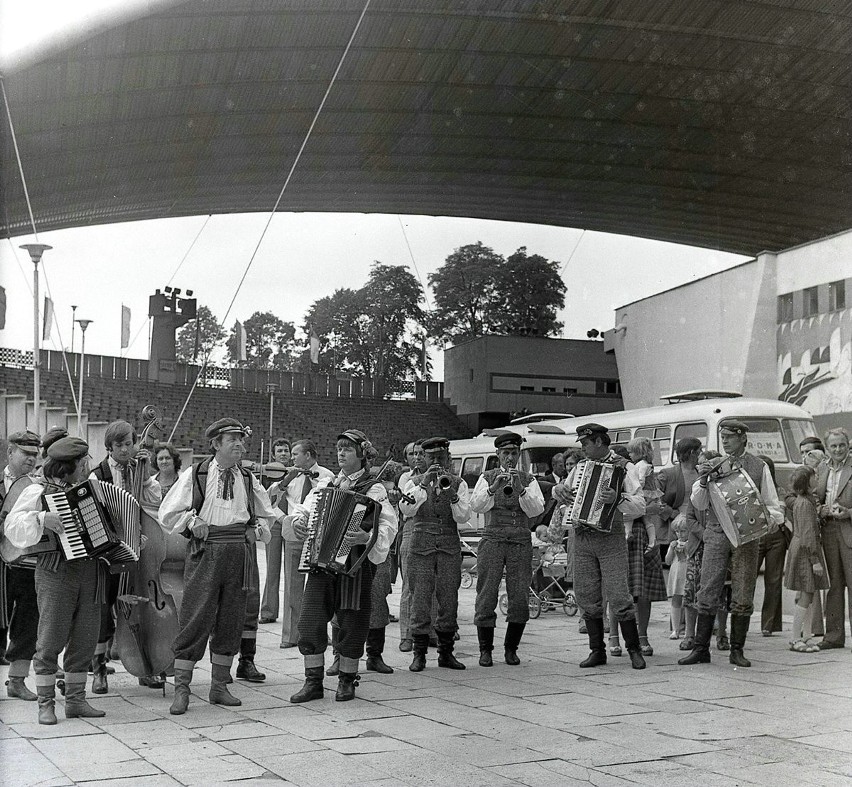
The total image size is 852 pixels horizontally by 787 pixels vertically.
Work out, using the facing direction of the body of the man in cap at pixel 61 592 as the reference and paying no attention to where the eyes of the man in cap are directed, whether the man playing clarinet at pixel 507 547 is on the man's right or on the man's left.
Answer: on the man's left

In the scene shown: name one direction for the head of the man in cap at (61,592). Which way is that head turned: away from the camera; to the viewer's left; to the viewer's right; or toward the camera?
to the viewer's right

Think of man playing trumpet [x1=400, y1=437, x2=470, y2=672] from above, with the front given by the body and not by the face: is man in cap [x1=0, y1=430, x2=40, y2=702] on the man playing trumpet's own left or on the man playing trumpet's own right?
on the man playing trumpet's own right

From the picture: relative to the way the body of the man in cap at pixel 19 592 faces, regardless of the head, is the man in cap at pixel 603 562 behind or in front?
in front

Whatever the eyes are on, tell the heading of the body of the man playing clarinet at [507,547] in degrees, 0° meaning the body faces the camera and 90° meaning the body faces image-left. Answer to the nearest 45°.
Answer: approximately 0°

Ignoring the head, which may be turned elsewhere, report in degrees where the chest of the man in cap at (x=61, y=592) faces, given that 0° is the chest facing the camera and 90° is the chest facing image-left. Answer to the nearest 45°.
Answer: approximately 315°

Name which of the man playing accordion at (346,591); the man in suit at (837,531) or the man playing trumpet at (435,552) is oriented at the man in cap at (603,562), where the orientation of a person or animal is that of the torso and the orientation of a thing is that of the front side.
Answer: the man in suit

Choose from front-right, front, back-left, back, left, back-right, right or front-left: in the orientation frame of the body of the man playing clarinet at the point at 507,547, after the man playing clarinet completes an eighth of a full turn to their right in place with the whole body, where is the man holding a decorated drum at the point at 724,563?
back-left

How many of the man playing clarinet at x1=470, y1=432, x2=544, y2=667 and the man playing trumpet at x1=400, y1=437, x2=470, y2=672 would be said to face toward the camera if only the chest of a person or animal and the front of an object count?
2
